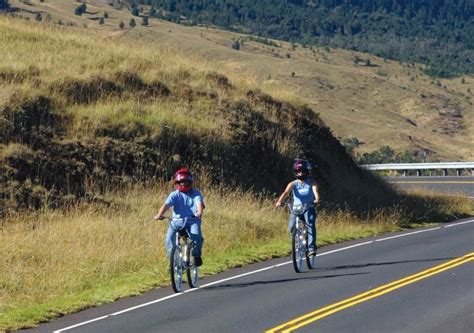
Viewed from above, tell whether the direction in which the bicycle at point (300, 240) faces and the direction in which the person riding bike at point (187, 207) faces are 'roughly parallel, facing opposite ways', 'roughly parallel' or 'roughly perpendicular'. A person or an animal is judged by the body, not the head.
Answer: roughly parallel

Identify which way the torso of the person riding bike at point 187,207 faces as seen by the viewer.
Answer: toward the camera

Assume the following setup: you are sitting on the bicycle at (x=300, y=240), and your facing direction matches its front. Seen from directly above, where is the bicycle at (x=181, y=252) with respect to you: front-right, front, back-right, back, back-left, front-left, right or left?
front-right

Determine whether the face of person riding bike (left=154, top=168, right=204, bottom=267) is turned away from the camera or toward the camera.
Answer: toward the camera

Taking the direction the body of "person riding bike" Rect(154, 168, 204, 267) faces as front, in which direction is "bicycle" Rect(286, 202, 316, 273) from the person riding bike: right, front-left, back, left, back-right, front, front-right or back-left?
back-left

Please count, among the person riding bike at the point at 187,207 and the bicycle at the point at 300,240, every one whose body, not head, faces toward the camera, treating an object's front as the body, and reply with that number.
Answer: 2

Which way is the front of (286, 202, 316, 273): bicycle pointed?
toward the camera

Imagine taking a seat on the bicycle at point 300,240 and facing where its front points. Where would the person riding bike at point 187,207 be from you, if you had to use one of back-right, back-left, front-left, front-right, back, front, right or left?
front-right

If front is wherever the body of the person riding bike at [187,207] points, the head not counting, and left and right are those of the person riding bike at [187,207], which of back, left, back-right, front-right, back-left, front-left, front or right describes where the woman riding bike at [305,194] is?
back-left
